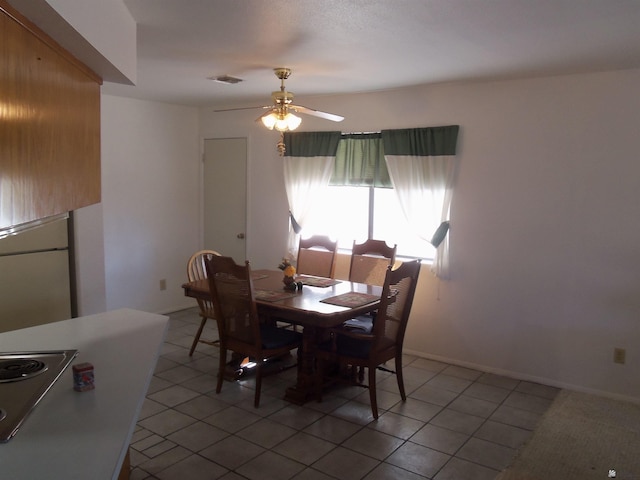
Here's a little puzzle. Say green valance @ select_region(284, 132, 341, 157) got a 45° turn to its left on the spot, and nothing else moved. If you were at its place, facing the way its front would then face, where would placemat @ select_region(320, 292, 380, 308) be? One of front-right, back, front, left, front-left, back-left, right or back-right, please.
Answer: front-right

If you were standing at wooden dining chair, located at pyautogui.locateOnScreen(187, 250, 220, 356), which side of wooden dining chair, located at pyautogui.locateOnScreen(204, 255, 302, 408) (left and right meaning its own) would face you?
left

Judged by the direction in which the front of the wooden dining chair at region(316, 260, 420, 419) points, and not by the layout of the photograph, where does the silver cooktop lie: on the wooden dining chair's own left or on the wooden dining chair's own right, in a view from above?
on the wooden dining chair's own left

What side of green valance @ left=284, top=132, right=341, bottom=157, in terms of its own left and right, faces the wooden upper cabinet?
front

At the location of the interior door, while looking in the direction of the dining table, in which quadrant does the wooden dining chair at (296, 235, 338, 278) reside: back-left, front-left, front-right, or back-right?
front-left

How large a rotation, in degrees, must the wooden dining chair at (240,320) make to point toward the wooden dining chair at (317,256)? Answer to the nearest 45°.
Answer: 0° — it already faces it

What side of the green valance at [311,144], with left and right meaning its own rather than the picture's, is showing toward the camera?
front

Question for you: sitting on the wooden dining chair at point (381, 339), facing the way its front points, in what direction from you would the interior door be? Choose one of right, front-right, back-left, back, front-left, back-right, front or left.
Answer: front

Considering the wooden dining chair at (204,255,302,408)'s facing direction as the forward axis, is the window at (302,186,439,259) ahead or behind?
ahead

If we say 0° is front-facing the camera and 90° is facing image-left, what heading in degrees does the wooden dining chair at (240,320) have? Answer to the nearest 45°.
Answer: approximately 225°

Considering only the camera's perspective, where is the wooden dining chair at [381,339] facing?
facing away from the viewer and to the left of the viewer

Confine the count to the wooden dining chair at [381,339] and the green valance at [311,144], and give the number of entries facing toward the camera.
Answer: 1

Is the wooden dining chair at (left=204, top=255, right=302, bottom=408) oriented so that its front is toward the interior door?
no

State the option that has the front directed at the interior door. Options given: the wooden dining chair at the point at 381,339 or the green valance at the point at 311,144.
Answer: the wooden dining chair

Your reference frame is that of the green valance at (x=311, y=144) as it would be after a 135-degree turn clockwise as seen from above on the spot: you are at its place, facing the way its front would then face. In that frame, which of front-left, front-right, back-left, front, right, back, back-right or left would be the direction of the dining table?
back-left

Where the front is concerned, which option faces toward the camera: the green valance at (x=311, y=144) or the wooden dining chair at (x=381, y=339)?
the green valance

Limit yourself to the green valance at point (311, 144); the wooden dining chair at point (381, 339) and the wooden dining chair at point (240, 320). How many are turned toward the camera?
1

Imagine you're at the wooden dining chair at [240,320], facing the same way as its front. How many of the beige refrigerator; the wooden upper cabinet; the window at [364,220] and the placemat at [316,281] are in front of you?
2

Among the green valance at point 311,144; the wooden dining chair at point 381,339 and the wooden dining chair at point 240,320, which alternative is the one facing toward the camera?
the green valance
